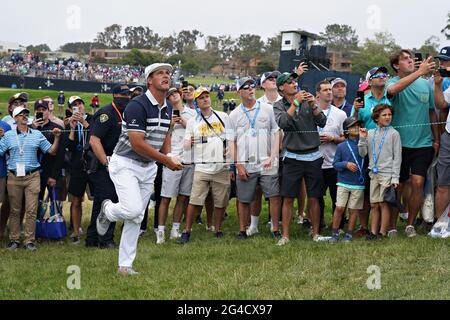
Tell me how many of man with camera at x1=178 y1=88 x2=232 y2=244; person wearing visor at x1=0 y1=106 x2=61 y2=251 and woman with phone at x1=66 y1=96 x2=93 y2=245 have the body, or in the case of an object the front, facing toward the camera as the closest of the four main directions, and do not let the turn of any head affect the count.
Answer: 3

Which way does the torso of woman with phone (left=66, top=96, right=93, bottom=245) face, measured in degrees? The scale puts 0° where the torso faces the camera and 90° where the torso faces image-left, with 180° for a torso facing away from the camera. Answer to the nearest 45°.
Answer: approximately 0°

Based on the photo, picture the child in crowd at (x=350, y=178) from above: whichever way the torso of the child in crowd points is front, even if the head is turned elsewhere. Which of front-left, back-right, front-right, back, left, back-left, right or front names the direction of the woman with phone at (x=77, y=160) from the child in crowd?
back-right

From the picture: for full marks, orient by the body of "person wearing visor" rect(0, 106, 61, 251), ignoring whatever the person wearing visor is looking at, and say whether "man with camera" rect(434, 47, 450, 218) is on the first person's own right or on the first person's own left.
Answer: on the first person's own left

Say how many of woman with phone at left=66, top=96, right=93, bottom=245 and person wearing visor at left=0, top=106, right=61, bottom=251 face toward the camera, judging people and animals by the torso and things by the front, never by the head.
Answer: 2

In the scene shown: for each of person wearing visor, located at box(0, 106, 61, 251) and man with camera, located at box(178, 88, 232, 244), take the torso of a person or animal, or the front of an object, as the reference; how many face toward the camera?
2

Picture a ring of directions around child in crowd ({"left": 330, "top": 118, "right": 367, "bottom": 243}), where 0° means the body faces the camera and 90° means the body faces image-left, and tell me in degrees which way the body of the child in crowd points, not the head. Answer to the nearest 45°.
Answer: approximately 315°

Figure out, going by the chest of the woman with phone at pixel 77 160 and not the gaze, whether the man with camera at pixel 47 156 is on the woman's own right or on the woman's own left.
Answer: on the woman's own right
